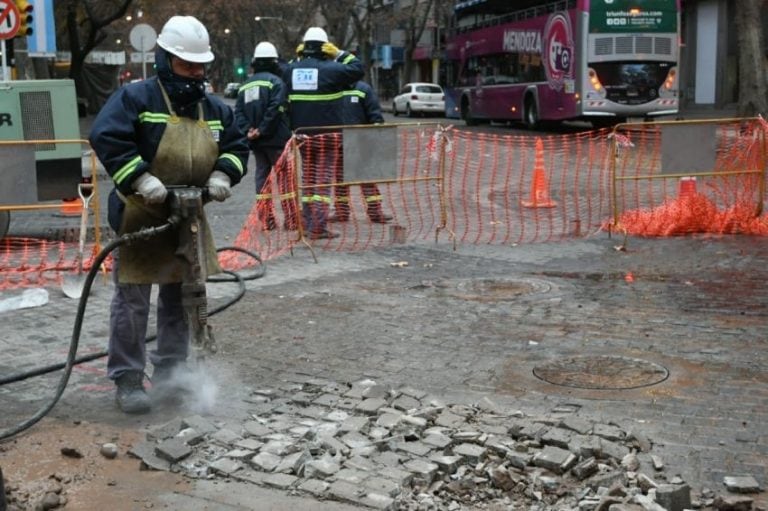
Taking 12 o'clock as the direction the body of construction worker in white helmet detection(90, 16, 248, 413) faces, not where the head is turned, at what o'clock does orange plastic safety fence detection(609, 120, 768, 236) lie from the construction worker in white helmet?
The orange plastic safety fence is roughly at 9 o'clock from the construction worker in white helmet.

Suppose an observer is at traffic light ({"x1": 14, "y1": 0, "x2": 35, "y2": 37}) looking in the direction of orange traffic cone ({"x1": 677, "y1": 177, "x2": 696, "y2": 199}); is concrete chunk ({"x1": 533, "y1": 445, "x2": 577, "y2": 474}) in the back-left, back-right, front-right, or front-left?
front-right

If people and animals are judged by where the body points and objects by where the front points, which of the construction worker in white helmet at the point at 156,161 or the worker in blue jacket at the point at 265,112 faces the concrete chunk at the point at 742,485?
the construction worker in white helmet

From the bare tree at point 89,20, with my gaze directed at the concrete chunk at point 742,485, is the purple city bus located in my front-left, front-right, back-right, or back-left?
front-left

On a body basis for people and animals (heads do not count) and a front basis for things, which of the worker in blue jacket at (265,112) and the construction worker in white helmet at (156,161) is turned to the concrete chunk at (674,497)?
the construction worker in white helmet

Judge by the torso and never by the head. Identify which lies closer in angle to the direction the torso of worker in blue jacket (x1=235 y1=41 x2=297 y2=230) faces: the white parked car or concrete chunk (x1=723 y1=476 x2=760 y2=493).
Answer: the white parked car

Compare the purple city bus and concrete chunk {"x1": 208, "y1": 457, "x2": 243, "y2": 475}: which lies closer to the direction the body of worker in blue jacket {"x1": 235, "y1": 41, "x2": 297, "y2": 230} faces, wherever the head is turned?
the purple city bus

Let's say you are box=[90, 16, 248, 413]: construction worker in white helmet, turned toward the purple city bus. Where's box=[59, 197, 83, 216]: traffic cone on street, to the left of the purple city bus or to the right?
left

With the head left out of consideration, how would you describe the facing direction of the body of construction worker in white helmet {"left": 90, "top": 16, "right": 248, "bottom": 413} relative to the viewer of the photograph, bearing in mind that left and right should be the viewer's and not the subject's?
facing the viewer and to the right of the viewer

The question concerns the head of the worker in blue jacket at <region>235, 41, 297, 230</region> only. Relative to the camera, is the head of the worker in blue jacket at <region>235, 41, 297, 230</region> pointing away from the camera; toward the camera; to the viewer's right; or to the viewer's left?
away from the camera

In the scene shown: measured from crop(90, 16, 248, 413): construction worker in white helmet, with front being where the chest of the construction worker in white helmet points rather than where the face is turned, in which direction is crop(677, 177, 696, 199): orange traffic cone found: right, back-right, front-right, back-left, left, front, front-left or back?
left
